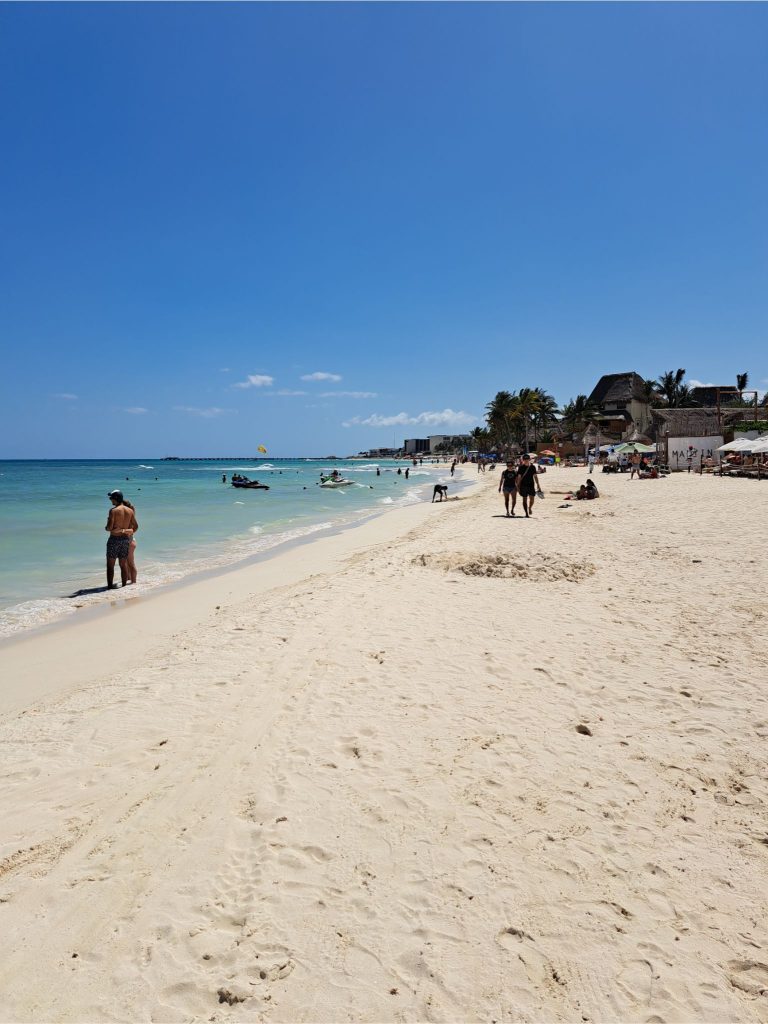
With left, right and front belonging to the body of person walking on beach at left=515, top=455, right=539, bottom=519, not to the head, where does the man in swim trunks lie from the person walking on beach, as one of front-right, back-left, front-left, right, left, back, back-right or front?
front-right

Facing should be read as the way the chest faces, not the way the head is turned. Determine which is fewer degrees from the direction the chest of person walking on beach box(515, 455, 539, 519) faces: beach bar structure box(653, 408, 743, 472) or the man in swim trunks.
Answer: the man in swim trunks

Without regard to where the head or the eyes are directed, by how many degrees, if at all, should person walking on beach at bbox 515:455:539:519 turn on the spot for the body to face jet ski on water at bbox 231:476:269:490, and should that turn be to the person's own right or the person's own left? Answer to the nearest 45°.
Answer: approximately 135° to the person's own right

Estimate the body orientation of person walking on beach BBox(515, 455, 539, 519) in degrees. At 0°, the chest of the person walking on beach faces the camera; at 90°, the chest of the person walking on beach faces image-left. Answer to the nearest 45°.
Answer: approximately 0°

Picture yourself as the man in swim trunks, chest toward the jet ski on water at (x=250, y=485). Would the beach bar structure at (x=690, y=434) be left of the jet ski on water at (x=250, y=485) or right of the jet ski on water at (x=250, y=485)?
right

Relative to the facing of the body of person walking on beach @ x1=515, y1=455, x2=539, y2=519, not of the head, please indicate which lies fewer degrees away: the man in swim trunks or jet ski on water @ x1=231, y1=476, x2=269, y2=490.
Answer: the man in swim trunks

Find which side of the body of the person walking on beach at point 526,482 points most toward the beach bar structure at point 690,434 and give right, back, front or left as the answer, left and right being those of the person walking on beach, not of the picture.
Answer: back
